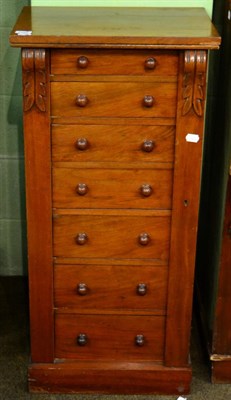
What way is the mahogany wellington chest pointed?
toward the camera
